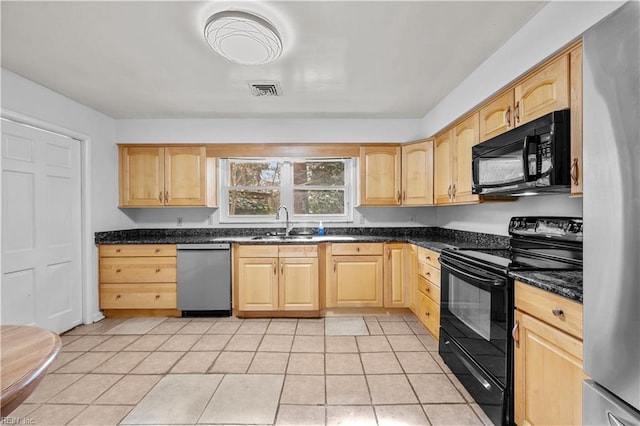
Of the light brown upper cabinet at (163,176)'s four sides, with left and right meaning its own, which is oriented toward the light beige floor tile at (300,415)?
front

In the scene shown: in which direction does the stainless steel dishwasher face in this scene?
toward the camera

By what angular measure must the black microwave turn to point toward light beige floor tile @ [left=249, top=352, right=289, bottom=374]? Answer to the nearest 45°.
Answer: approximately 45° to its right

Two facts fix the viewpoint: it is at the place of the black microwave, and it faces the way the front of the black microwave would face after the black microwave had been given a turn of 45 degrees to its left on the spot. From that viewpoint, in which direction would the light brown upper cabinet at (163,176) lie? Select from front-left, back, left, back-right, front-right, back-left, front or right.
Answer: right

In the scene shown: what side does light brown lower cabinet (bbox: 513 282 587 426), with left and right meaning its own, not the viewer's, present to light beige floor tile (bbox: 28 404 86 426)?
front

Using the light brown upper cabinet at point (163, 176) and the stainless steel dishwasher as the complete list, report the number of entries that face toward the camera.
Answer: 2

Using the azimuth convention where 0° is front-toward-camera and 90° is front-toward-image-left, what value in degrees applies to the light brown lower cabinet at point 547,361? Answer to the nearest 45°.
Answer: approximately 45°

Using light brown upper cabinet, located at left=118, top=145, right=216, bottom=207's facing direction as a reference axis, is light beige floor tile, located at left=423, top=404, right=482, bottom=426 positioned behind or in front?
in front

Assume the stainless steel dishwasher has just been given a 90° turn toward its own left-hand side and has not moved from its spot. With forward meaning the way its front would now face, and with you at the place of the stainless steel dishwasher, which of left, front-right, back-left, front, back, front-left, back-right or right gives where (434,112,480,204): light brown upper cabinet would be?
front-right

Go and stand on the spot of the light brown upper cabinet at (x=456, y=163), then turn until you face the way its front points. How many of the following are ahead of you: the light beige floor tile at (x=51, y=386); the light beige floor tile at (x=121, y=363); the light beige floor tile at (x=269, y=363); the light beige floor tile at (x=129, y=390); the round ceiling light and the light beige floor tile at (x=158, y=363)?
6

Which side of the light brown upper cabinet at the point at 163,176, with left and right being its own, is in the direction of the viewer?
front

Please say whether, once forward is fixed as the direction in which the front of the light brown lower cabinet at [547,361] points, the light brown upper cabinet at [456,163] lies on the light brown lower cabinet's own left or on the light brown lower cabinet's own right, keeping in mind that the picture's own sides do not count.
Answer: on the light brown lower cabinet's own right
